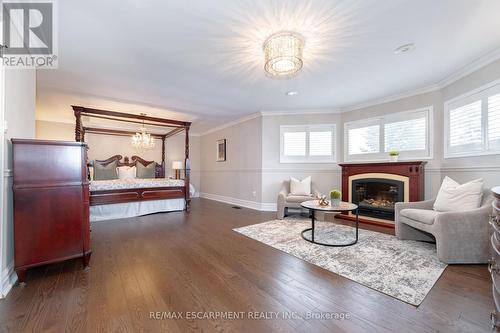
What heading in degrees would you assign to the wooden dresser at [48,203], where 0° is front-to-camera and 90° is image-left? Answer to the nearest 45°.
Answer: approximately 270°

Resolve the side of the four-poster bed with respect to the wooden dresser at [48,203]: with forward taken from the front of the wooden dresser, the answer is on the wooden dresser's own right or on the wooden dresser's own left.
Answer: on the wooden dresser's own left

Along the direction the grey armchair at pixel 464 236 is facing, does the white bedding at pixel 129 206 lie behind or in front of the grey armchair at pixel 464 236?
in front

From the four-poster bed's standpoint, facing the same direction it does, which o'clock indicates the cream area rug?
The cream area rug is roughly at 11 o'clock from the four-poster bed.

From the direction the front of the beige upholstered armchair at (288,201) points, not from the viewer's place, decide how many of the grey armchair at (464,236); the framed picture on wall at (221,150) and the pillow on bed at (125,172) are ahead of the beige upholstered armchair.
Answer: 1

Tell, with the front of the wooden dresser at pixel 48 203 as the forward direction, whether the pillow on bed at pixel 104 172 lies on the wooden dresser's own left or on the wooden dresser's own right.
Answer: on the wooden dresser's own left

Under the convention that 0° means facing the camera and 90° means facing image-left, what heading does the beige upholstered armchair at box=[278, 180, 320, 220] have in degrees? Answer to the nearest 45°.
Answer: approximately 315°

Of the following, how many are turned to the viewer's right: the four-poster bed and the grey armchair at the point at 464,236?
0

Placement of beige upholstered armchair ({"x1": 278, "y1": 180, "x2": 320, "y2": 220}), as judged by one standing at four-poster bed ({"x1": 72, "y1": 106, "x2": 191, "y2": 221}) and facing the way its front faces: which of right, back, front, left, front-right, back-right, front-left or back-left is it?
front-left

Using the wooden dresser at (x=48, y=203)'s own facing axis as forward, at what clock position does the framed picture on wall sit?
The framed picture on wall is roughly at 11 o'clock from the wooden dresser.

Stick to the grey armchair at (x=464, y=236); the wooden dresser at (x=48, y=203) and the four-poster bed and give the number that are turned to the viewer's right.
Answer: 1

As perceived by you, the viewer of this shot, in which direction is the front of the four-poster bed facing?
facing the viewer

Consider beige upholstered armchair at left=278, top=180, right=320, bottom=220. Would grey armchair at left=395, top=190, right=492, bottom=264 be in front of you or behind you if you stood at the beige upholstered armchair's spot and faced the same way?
in front

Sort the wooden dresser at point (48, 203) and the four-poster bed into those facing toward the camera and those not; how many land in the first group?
1

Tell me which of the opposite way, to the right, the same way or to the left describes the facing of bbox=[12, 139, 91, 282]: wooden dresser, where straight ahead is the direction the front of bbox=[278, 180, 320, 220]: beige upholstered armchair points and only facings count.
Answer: to the left
